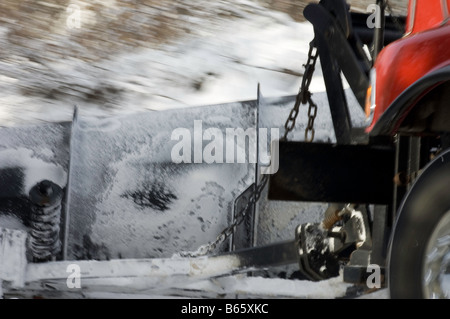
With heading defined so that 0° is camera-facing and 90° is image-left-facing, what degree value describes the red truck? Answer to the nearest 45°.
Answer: approximately 90°
